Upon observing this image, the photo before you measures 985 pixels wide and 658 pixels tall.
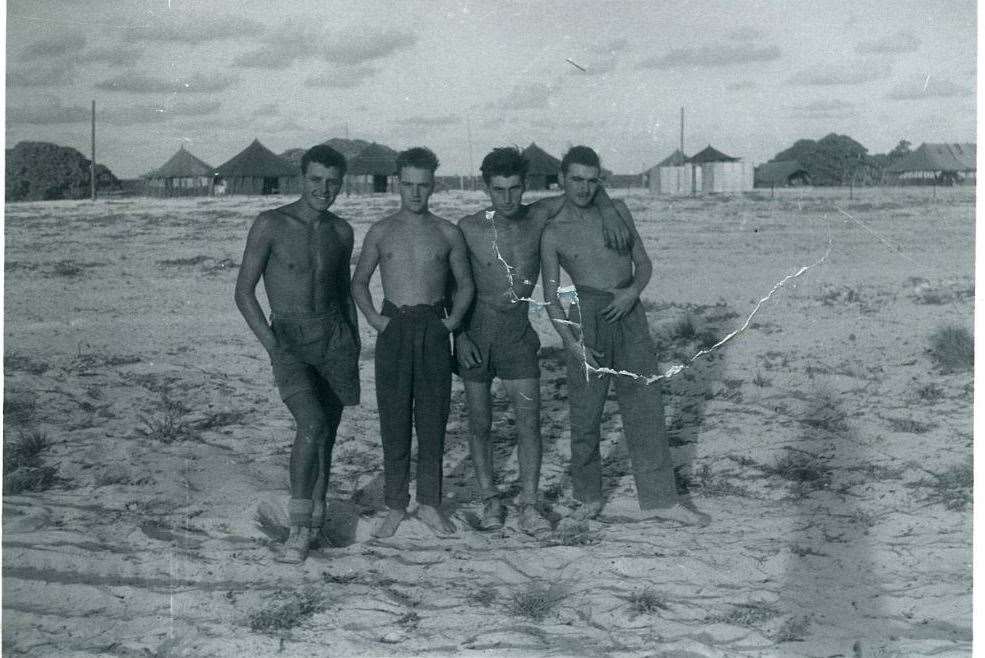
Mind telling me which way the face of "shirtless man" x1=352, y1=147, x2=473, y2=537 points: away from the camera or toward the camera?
toward the camera

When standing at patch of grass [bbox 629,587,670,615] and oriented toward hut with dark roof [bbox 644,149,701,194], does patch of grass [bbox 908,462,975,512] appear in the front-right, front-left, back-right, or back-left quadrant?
front-right

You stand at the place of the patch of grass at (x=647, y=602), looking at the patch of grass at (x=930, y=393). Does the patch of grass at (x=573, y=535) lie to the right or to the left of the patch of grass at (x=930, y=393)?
left

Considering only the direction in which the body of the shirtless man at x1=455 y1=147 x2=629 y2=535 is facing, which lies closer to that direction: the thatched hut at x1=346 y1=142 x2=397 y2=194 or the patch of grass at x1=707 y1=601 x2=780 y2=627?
the patch of grass

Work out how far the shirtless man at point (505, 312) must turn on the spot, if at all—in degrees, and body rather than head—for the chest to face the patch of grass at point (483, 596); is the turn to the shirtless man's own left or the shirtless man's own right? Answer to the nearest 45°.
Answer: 0° — they already face it

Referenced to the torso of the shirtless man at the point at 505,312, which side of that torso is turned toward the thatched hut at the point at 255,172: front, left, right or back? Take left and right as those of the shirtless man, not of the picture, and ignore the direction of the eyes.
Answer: back

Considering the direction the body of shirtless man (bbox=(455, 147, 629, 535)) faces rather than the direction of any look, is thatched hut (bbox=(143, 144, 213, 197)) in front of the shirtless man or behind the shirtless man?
behind

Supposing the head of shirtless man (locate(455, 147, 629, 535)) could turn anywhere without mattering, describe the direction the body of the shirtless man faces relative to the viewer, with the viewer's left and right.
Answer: facing the viewer

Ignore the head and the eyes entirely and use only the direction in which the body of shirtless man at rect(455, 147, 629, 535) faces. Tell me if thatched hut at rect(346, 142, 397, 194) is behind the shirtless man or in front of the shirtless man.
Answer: behind

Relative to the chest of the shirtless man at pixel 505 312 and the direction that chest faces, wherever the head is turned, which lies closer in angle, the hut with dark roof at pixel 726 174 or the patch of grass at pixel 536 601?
the patch of grass
